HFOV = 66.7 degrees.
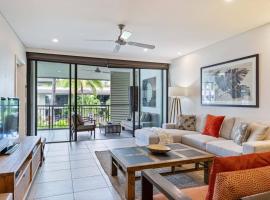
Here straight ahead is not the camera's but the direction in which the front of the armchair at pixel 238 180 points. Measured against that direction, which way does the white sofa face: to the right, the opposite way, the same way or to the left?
to the left

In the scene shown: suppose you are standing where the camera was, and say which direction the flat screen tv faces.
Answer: facing the viewer and to the right of the viewer

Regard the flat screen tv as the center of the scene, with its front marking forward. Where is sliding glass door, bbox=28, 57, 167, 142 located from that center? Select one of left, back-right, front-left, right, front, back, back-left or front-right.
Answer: left

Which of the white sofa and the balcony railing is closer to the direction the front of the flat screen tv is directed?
the white sofa

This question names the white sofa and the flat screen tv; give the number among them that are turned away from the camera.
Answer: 0

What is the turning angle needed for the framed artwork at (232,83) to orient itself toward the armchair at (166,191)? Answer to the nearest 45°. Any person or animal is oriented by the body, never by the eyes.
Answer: approximately 45° to its left

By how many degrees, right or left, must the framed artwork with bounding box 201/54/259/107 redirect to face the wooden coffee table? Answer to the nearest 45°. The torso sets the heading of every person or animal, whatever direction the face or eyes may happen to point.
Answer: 0° — it already faces it

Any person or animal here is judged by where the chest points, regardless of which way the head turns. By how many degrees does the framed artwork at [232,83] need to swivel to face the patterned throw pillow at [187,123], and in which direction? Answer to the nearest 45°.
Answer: approximately 45° to its right

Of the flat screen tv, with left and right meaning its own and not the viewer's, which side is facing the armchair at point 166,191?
front

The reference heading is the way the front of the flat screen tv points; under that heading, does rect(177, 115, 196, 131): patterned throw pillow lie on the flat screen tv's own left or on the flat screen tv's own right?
on the flat screen tv's own left

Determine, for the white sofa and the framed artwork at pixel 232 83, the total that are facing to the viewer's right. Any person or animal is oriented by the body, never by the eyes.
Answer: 0

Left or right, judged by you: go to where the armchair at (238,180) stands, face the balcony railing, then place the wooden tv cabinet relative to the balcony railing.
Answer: left

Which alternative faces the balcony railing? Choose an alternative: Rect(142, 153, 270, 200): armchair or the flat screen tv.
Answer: the armchair

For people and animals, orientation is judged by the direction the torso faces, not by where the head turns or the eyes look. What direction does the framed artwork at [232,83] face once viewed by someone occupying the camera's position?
facing the viewer and to the left of the viewer

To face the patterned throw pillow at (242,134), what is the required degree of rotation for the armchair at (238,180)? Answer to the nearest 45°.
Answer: approximately 45° to its right

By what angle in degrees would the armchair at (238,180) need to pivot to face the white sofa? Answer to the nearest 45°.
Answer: approximately 45° to its right

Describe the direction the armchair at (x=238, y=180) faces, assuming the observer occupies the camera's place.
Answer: facing away from the viewer and to the left of the viewer
